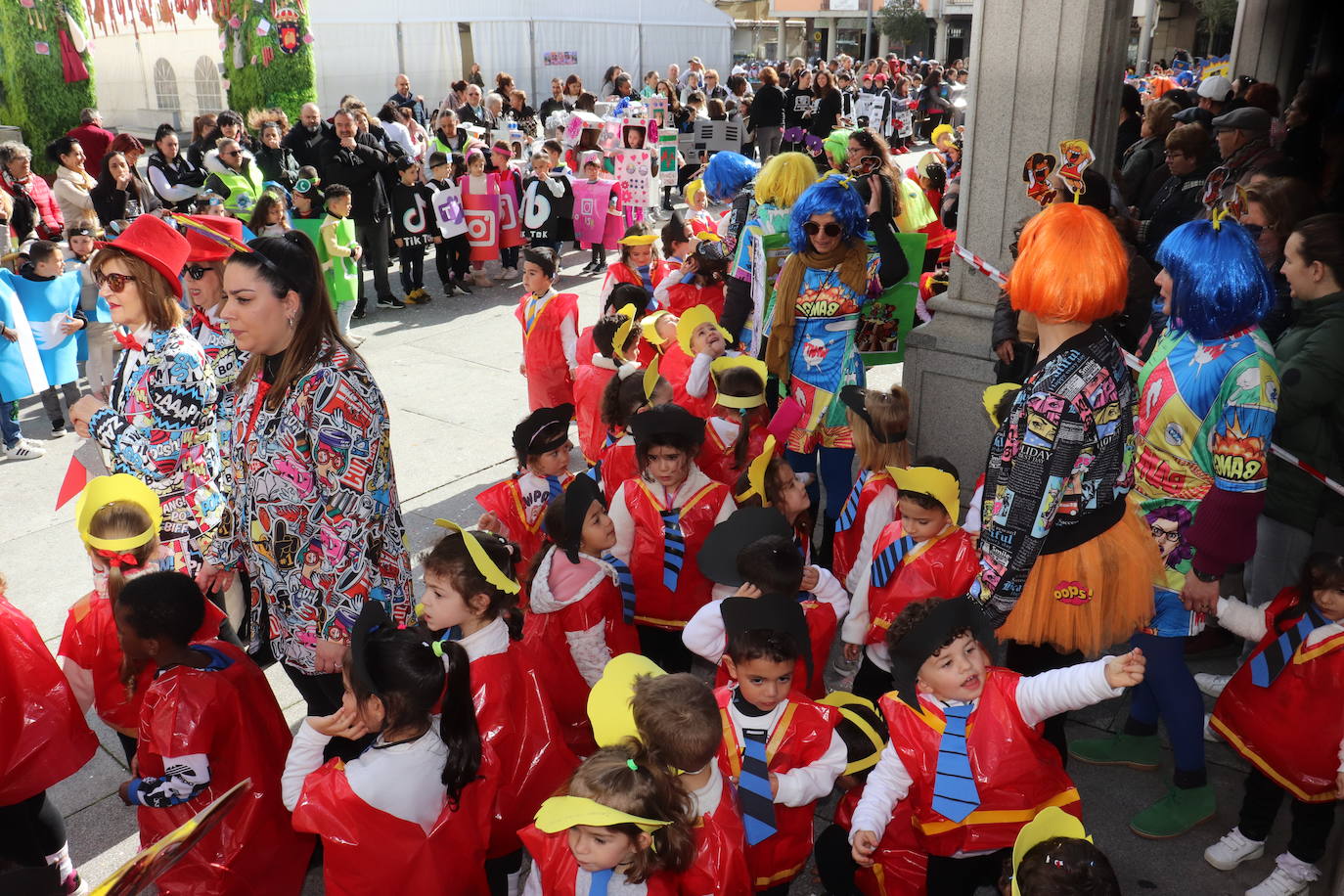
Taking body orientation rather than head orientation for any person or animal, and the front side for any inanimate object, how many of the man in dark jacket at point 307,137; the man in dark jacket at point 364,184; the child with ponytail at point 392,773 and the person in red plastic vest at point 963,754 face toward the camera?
3

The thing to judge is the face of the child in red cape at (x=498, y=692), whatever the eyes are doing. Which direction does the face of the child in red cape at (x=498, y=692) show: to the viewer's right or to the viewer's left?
to the viewer's left

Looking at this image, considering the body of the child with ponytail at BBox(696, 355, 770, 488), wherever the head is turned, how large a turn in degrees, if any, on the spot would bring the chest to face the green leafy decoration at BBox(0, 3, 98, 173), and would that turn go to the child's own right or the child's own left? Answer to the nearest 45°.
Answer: approximately 45° to the child's own left

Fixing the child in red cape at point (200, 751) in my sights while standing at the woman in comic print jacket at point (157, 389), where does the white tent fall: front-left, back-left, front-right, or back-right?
back-left

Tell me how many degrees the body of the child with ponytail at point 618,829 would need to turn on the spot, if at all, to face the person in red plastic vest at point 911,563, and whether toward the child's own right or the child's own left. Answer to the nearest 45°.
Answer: approximately 180°

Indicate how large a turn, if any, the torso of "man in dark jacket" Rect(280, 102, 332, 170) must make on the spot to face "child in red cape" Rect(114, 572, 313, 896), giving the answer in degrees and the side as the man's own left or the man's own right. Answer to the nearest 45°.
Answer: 0° — they already face them

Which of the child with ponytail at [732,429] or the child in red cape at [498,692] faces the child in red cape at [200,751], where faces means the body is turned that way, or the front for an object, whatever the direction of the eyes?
the child in red cape at [498,692]

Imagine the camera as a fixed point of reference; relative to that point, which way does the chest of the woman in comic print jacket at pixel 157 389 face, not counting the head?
to the viewer's left
